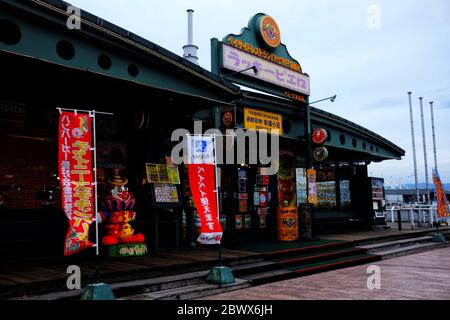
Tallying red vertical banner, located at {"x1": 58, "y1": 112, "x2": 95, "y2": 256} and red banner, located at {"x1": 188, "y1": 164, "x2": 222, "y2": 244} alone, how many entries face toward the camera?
2

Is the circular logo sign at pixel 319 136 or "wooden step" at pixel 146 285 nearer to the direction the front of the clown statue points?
the wooden step

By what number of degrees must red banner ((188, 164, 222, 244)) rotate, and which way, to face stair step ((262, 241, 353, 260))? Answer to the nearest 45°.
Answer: approximately 135° to its left
